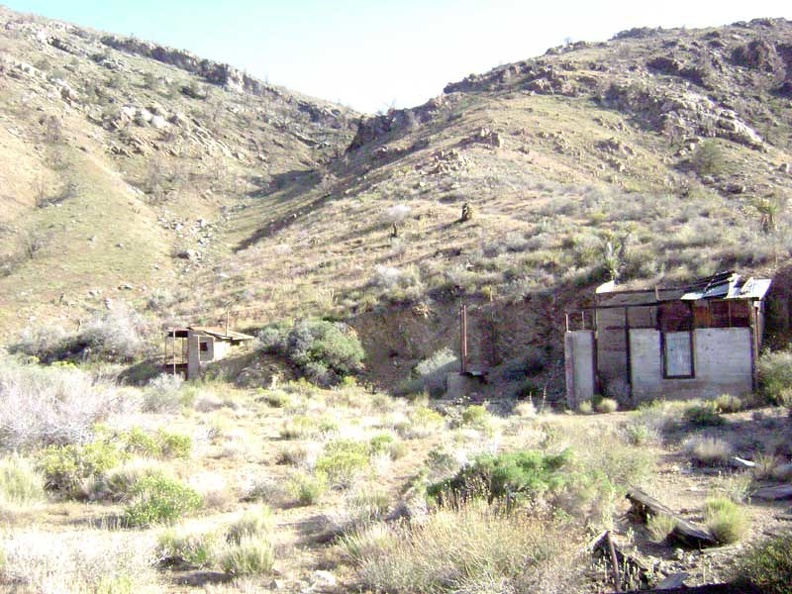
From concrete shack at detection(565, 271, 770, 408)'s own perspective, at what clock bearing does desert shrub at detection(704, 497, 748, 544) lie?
The desert shrub is roughly at 12 o'clock from the concrete shack.

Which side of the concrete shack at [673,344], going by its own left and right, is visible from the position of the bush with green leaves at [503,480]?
front

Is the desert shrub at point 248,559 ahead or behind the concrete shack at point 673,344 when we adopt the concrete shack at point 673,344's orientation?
ahead

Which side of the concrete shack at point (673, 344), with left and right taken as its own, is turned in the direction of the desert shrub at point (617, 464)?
front

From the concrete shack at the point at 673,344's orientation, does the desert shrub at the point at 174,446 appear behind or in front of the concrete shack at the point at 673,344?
in front

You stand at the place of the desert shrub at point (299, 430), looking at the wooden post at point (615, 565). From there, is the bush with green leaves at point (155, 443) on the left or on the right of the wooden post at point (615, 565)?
right

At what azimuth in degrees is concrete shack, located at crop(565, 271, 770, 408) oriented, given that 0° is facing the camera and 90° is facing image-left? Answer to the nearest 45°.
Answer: approximately 0°

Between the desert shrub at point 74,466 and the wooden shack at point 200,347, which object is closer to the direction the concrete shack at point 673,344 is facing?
the desert shrub

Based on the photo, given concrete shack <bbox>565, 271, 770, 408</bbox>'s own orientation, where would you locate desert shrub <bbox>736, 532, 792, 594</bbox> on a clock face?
The desert shrub is roughly at 12 o'clock from the concrete shack.

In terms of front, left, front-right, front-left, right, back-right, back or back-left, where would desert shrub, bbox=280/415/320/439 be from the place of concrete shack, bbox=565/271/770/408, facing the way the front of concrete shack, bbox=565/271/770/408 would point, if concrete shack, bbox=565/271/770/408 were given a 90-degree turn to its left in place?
back-right

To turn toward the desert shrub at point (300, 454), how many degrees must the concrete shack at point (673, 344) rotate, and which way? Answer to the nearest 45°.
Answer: approximately 45° to its right
